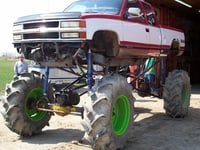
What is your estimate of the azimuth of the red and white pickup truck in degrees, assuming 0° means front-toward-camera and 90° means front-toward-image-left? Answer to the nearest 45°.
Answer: approximately 45°
